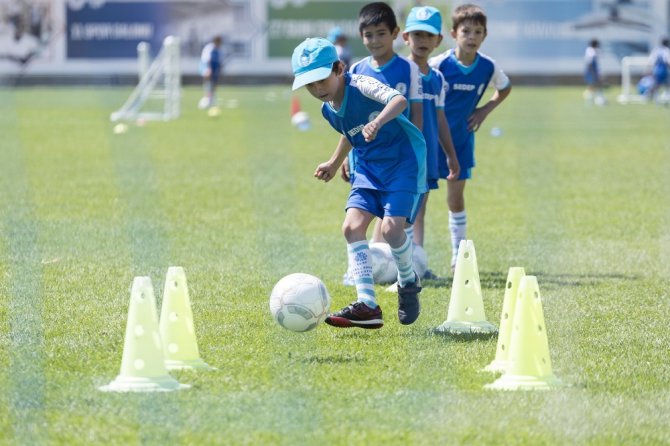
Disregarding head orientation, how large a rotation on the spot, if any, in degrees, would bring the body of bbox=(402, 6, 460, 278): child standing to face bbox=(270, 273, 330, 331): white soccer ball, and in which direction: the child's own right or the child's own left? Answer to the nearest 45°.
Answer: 0° — they already face it

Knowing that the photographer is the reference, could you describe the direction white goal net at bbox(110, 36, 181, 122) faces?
facing to the right of the viewer

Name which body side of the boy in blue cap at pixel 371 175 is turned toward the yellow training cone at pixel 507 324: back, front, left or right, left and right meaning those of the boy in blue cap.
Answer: left

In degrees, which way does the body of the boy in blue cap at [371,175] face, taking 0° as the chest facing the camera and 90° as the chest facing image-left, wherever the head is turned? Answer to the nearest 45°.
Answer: approximately 45°

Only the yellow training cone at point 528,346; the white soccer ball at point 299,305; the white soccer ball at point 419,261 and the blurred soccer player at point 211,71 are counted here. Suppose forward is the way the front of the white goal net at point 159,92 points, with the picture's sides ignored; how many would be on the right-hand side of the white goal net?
3

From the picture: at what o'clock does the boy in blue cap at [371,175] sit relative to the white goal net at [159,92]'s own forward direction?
The boy in blue cap is roughly at 3 o'clock from the white goal net.

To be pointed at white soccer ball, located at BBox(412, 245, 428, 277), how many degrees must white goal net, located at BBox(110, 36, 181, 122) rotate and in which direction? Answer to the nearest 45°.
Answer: approximately 90° to its right

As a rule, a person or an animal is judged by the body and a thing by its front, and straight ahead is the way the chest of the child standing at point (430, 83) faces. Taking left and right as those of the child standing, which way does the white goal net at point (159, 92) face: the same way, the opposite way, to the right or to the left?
to the left

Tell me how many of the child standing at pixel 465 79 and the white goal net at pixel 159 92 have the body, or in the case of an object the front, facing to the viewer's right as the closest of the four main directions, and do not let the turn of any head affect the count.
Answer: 1

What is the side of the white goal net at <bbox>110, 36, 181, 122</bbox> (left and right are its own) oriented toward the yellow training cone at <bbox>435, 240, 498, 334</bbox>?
right
